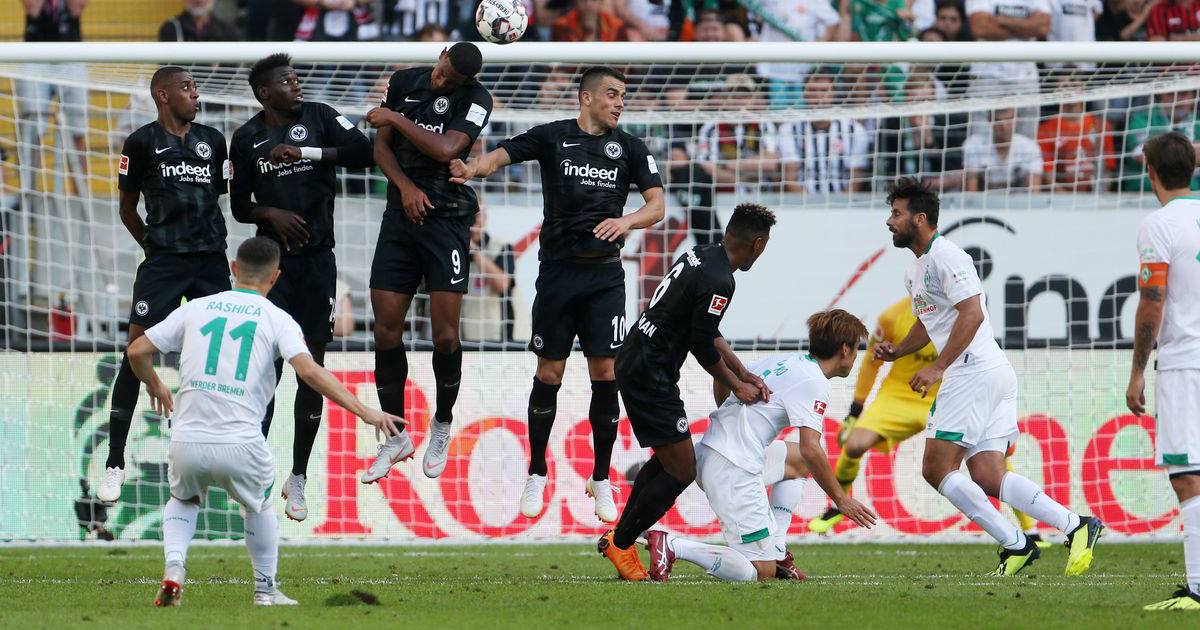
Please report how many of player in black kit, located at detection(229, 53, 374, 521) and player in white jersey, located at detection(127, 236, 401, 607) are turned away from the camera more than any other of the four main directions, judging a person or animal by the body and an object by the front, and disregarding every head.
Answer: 1

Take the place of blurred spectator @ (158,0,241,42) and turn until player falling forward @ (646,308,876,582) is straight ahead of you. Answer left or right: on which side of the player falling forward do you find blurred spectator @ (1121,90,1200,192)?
left

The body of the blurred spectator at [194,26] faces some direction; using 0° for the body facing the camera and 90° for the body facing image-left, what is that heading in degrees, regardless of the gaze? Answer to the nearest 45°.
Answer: approximately 0°

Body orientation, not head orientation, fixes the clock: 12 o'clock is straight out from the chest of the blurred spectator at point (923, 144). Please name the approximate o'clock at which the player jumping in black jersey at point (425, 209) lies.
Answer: The player jumping in black jersey is roughly at 1 o'clock from the blurred spectator.

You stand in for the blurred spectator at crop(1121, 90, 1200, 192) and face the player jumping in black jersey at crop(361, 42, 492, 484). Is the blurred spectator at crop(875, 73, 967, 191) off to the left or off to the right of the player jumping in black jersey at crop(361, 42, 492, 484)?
right

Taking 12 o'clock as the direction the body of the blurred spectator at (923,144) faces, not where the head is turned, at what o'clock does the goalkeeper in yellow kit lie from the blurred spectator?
The goalkeeper in yellow kit is roughly at 12 o'clock from the blurred spectator.

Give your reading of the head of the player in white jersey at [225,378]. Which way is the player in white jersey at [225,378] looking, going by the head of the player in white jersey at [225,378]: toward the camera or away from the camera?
away from the camera

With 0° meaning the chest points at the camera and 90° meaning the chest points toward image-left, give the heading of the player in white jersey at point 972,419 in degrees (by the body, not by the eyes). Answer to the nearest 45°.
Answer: approximately 45°

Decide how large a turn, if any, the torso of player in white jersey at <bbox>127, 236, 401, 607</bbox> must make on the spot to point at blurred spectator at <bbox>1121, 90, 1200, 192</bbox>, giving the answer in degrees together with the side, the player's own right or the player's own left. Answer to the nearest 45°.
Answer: approximately 45° to the player's own right

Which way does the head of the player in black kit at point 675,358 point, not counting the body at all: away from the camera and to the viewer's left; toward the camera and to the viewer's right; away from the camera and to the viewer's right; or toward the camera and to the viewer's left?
away from the camera and to the viewer's right
